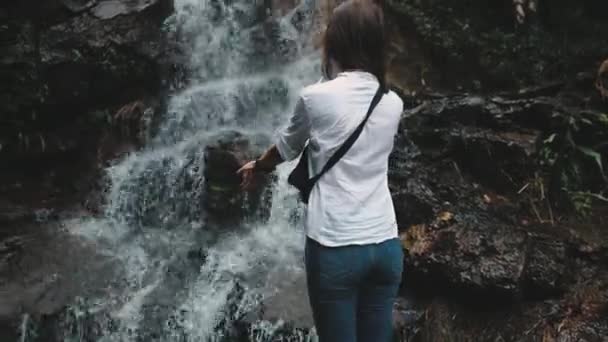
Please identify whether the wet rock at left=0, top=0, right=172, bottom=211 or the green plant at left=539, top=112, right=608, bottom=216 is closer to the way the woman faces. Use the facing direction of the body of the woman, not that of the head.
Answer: the wet rock

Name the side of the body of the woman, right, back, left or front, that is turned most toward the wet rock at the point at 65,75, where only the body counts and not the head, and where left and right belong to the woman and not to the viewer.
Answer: front

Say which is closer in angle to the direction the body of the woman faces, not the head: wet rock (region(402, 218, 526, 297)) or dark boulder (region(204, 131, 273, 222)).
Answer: the dark boulder

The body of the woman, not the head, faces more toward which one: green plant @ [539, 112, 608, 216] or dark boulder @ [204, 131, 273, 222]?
the dark boulder

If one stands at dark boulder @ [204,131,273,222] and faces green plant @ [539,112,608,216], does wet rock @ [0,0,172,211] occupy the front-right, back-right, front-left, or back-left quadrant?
back-left

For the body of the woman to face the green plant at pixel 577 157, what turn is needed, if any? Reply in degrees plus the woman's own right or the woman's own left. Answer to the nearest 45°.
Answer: approximately 90° to the woman's own right

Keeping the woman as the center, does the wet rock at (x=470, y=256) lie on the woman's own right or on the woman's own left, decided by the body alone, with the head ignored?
on the woman's own right

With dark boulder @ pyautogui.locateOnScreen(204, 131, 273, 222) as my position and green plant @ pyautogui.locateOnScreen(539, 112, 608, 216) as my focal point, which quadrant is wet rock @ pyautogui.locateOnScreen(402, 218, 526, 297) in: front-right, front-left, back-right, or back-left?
front-right

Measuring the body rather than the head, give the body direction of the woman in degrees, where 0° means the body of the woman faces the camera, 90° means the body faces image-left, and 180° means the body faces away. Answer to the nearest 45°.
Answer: approximately 135°

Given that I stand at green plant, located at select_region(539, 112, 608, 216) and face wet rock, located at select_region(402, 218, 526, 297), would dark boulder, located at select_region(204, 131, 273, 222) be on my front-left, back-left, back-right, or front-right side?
front-right

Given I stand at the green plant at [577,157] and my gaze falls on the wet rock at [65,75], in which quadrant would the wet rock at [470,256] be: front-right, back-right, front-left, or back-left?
front-left
